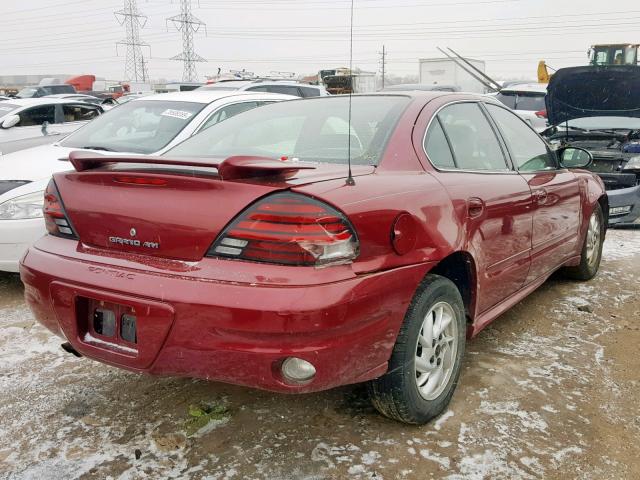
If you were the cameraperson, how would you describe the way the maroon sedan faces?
facing away from the viewer and to the right of the viewer

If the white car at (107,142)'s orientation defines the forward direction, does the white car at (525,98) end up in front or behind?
behind

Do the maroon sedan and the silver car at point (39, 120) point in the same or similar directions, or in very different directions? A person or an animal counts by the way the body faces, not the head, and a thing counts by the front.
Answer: very different directions

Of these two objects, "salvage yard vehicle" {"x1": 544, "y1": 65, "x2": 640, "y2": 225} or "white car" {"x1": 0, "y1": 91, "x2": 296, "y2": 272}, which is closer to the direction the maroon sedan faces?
the salvage yard vehicle

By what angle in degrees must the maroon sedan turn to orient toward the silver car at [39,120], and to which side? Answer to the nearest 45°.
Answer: approximately 90° to its left

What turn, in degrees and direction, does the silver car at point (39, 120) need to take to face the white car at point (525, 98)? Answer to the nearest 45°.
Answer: approximately 135° to its left

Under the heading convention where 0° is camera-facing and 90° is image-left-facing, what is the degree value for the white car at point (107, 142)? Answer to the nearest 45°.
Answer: approximately 45°

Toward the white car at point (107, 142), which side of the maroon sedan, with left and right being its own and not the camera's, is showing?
left

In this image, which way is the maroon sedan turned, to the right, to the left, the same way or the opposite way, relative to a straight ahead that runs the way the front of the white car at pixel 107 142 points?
the opposite way

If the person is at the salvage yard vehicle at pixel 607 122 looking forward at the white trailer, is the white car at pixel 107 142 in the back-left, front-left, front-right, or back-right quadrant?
back-left

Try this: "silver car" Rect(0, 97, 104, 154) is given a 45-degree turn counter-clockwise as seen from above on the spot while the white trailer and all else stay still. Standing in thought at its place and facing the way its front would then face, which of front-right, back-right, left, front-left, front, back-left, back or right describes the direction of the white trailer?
back-left

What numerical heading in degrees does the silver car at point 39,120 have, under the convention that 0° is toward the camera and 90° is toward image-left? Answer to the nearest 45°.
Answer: approximately 45°
